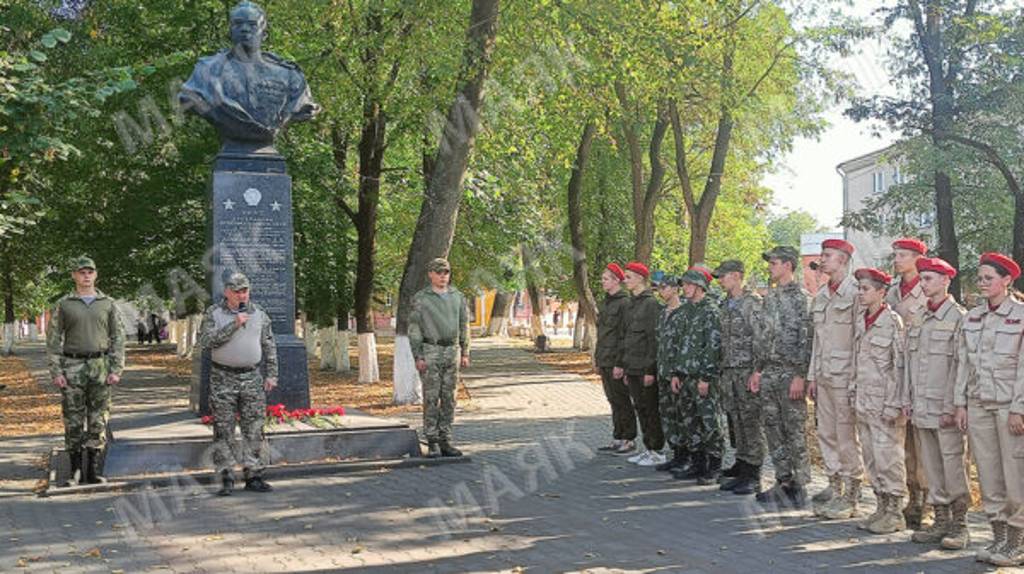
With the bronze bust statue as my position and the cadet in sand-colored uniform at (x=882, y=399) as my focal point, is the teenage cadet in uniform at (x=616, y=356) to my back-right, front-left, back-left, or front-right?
front-left

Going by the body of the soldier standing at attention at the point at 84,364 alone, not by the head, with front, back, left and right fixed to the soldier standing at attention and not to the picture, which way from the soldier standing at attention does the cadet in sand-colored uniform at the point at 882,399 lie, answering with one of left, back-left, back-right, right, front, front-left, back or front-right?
front-left

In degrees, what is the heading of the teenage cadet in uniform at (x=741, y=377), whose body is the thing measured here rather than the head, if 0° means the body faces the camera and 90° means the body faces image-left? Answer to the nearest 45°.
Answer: approximately 45°

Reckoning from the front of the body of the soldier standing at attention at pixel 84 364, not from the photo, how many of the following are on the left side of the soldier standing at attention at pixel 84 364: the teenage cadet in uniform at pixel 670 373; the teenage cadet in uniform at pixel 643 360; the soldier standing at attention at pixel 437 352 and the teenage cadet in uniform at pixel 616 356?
4

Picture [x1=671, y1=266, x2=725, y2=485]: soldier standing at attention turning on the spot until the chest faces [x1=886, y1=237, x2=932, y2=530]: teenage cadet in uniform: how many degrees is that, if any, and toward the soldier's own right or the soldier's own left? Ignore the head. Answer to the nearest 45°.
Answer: approximately 90° to the soldier's own left

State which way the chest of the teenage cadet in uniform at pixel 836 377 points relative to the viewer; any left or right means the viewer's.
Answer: facing the viewer and to the left of the viewer

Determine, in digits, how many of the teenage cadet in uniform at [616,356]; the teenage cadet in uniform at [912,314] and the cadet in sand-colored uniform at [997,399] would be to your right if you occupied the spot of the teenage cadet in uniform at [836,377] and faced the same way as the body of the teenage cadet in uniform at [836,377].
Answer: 1

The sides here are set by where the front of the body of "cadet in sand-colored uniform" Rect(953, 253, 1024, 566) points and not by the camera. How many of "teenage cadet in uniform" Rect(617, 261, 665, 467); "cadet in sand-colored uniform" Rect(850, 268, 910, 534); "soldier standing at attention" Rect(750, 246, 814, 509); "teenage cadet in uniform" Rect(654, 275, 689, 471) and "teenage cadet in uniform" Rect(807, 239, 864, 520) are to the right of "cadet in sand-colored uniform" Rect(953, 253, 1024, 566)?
5

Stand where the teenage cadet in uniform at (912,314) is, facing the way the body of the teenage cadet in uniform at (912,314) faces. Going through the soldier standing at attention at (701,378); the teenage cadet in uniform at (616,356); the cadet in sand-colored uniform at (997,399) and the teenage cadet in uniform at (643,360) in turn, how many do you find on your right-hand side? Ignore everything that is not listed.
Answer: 3

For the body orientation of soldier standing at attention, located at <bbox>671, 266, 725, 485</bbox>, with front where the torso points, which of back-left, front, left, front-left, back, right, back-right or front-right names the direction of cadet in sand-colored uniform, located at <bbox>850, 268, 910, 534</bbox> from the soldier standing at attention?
left

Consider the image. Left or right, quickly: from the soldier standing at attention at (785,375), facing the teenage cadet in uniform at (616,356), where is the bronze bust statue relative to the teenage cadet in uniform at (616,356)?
left

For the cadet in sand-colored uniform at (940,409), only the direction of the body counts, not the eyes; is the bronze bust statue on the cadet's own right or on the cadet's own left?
on the cadet's own right
